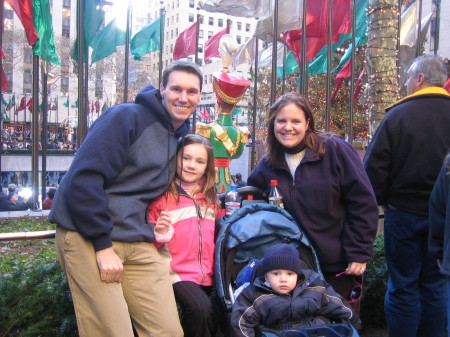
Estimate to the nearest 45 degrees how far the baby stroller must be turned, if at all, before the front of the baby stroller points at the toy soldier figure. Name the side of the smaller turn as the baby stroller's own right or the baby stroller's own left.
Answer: approximately 135° to the baby stroller's own left

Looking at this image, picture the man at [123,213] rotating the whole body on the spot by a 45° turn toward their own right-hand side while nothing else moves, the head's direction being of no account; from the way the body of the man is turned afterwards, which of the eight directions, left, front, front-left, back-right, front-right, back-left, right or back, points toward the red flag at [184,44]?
back

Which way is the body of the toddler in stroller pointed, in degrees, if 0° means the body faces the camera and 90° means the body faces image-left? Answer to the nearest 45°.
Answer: approximately 0°

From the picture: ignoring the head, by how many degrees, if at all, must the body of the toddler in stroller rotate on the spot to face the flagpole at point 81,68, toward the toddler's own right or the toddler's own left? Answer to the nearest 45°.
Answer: approximately 135° to the toddler's own right

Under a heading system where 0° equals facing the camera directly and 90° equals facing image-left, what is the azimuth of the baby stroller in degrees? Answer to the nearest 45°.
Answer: approximately 315°

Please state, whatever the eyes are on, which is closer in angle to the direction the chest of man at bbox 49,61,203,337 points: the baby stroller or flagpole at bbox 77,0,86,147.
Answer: the baby stroller

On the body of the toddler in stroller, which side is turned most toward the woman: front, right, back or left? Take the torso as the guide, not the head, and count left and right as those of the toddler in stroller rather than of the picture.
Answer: back

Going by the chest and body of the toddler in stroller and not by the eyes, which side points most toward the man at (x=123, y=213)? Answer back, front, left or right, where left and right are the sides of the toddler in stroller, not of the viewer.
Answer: right

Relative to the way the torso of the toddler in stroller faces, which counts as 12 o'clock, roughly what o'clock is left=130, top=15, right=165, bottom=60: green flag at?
The green flag is roughly at 5 o'clock from the toddler in stroller.

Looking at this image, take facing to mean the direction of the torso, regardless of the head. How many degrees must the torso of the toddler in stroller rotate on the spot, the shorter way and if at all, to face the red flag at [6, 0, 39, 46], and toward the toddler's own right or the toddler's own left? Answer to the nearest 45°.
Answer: approximately 135° to the toddler's own right

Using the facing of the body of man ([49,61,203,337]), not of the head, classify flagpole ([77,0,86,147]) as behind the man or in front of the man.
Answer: behind

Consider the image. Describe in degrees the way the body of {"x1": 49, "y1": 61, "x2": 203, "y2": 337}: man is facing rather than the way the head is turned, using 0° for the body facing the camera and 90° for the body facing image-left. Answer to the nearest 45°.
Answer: approximately 315°

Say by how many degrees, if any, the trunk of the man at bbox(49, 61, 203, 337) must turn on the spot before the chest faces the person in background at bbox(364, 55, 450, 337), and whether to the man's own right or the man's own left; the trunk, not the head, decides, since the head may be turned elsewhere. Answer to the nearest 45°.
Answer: approximately 45° to the man's own left
